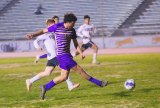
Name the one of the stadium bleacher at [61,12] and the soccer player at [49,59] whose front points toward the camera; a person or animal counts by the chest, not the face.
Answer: the stadium bleacher

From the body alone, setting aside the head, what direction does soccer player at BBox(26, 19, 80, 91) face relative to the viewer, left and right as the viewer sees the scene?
facing to the right of the viewer

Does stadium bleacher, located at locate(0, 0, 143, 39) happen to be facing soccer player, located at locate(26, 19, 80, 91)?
yes

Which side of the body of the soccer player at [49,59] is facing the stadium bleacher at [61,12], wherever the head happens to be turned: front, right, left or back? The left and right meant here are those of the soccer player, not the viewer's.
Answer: left

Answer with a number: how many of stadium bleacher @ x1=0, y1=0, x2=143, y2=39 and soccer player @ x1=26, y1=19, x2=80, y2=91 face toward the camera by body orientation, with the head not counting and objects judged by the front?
1

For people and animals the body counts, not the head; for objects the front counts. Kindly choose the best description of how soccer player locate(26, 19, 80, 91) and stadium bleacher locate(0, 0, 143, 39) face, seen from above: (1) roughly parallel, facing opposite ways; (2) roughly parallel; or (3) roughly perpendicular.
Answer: roughly perpendicular

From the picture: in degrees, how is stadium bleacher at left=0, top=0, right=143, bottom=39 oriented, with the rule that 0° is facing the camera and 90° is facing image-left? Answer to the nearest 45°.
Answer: approximately 0°
